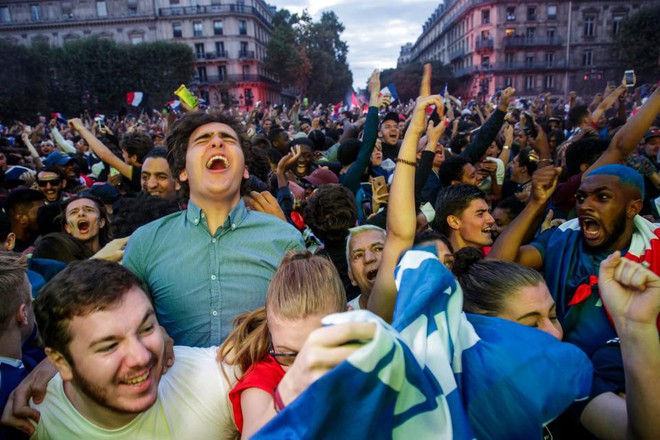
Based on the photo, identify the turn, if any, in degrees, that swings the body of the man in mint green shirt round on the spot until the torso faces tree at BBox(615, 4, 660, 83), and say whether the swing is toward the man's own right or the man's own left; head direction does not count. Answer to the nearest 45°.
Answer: approximately 135° to the man's own left

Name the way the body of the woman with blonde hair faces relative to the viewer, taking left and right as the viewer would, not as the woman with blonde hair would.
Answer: facing the viewer and to the right of the viewer

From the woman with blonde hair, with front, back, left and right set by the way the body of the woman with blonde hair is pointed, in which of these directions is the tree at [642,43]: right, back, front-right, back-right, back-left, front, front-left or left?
left

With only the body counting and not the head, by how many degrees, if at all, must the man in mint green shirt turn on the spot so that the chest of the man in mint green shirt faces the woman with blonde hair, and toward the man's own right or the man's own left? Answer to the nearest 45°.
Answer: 0° — they already face them

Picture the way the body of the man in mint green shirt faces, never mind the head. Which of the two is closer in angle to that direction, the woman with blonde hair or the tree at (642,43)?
the woman with blonde hair

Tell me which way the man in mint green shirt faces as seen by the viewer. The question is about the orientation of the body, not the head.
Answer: toward the camera

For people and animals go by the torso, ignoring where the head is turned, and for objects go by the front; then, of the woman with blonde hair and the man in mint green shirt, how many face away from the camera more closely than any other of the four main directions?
0

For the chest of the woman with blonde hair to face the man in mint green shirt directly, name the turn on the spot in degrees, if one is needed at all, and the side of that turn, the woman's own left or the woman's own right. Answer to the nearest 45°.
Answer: approximately 180°
